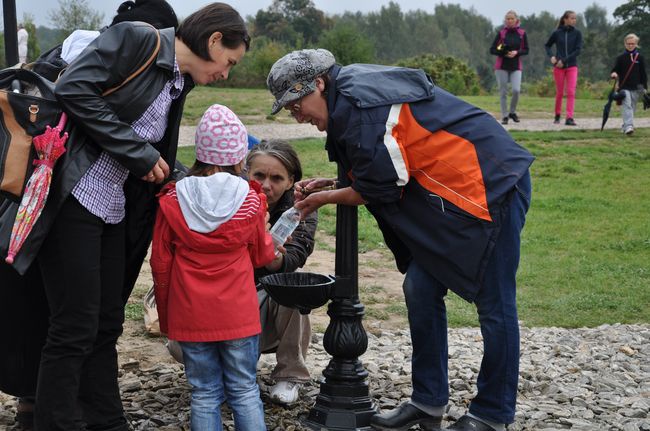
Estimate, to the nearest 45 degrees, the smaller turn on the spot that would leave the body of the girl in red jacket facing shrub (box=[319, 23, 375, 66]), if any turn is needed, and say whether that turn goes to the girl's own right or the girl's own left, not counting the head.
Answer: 0° — they already face it

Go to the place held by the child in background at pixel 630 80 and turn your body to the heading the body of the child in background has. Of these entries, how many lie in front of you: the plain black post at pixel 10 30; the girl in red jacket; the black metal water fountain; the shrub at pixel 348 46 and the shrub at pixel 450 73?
3

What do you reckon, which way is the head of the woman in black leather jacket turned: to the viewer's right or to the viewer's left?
to the viewer's right

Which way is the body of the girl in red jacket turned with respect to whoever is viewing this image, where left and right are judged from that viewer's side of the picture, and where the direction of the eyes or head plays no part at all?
facing away from the viewer

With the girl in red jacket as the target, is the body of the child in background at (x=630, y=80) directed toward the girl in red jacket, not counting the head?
yes

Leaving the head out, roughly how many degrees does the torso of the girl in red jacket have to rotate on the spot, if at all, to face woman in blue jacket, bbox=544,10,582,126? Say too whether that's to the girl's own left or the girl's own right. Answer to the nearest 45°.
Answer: approximately 45° to the girl's own right

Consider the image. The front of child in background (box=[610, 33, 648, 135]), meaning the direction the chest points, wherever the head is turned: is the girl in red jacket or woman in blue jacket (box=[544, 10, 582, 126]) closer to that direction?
the girl in red jacket

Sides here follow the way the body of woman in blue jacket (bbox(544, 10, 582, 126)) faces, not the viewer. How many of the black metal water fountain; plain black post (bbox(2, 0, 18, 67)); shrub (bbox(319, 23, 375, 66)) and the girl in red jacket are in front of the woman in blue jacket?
3

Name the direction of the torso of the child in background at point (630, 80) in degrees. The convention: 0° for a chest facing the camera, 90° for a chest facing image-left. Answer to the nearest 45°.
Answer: approximately 0°

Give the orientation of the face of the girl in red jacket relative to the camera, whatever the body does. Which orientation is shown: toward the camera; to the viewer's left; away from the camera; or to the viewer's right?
away from the camera

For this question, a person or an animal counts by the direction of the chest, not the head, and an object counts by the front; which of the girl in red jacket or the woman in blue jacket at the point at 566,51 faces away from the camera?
the girl in red jacket

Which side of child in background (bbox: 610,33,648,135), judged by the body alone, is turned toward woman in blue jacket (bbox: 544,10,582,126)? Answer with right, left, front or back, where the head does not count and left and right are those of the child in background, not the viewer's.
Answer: right

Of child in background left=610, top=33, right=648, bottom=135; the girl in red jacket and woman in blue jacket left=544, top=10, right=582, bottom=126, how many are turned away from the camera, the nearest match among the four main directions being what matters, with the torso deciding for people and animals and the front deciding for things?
1
